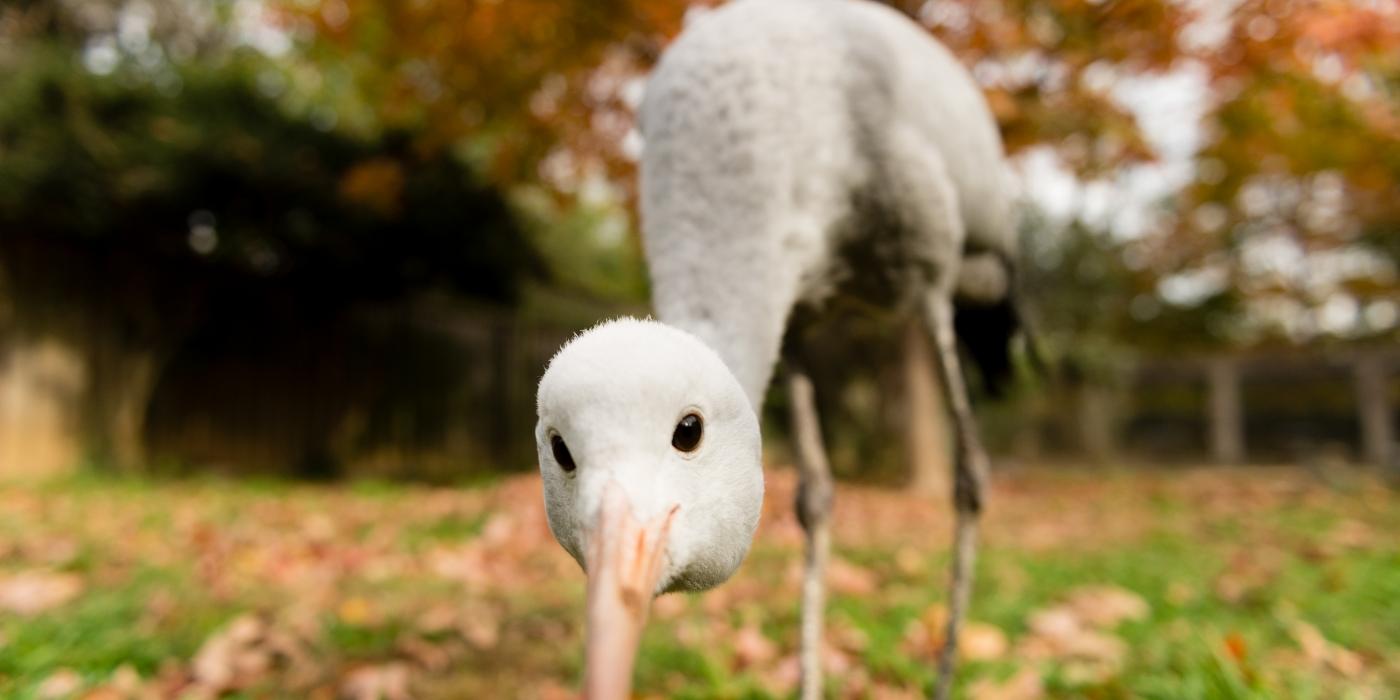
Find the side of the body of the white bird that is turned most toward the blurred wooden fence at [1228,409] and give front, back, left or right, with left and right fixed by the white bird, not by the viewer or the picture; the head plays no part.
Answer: back

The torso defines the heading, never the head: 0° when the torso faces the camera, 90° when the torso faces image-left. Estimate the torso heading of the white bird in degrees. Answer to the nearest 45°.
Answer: approximately 45°

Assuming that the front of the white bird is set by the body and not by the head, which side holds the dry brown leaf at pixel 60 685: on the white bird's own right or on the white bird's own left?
on the white bird's own right

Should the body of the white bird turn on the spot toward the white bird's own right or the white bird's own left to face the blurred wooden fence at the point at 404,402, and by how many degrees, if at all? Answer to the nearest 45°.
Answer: approximately 90° to the white bird's own right

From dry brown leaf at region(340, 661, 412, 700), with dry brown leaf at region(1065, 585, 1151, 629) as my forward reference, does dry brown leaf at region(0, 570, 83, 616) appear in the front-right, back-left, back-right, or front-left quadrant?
back-left

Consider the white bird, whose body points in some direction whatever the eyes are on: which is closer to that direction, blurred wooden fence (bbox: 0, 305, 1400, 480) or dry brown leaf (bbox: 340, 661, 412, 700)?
the dry brown leaf

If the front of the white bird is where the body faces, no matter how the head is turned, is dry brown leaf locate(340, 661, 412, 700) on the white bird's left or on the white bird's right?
on the white bird's right
